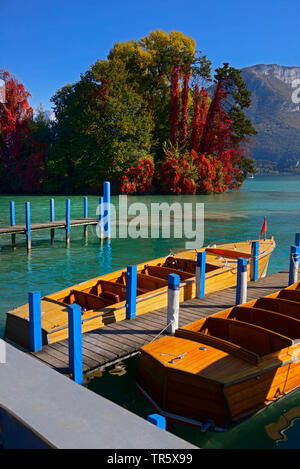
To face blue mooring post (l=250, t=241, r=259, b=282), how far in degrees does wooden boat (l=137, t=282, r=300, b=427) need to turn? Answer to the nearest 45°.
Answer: approximately 45° to its left

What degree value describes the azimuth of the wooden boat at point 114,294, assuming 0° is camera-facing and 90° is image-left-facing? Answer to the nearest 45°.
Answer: approximately 225°

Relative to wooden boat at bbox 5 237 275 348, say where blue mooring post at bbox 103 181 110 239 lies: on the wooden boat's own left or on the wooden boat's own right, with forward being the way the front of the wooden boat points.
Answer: on the wooden boat's own left

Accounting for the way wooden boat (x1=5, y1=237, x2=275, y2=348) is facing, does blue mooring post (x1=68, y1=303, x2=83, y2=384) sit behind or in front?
behind

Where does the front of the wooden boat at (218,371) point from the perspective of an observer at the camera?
facing away from the viewer and to the right of the viewer

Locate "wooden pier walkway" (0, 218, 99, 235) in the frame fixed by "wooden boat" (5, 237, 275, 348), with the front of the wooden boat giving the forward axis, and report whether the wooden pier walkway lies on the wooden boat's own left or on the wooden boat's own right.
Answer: on the wooden boat's own left

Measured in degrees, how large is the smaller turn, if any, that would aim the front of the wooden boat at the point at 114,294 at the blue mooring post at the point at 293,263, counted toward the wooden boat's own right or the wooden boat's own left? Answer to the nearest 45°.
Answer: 0° — it already faces it
